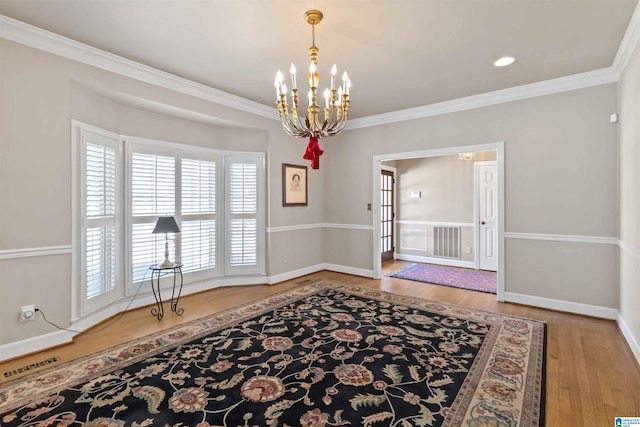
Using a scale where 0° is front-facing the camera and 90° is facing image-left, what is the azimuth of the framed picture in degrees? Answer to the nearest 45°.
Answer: approximately 315°

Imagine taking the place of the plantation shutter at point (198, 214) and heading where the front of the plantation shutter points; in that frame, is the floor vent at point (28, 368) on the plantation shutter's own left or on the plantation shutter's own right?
on the plantation shutter's own right

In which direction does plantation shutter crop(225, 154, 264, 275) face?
toward the camera

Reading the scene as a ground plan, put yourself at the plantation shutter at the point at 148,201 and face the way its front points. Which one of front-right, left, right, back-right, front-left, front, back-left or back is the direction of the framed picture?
front-left

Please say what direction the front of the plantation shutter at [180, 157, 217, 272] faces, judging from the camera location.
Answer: facing the viewer and to the right of the viewer

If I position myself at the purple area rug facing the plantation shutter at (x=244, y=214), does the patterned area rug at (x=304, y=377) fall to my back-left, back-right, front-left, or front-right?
front-left

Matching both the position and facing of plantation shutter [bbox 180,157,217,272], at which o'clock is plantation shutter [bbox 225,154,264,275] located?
plantation shutter [bbox 225,154,264,275] is roughly at 10 o'clock from plantation shutter [bbox 180,157,217,272].

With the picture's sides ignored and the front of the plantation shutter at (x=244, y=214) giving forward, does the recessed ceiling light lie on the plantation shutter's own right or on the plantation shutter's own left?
on the plantation shutter's own left

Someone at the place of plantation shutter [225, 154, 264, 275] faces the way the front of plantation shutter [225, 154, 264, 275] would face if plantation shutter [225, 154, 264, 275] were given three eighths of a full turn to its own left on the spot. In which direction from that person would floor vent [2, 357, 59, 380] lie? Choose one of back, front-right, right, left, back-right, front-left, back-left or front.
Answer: back

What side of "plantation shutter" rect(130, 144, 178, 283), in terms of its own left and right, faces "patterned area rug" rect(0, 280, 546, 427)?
front
